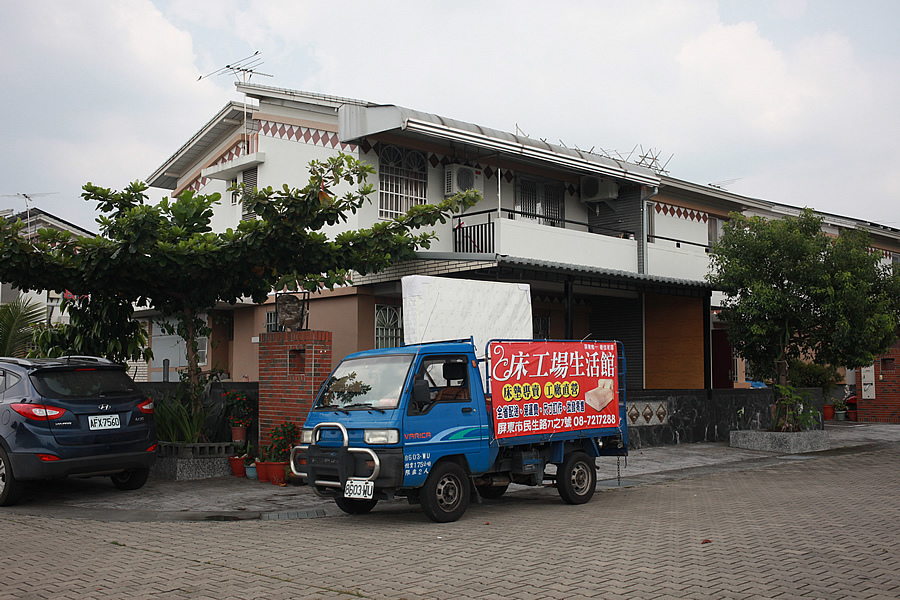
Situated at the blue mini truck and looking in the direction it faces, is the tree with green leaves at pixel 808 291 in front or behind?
behind

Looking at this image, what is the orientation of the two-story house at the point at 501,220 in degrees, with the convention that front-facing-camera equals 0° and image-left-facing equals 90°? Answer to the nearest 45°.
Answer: approximately 315°

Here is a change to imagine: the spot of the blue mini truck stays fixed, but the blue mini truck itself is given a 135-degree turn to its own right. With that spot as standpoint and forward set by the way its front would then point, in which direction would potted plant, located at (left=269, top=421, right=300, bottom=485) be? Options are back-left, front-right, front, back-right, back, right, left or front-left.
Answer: front-left

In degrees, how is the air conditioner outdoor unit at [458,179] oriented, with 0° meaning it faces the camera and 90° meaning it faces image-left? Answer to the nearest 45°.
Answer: approximately 315°

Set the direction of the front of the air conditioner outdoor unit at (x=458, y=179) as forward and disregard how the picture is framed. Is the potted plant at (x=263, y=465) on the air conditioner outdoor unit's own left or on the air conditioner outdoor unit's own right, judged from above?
on the air conditioner outdoor unit's own right

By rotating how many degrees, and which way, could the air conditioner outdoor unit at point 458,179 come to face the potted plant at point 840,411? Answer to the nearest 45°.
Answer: approximately 90° to its left

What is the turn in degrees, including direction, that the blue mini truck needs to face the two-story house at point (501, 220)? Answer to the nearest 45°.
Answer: approximately 135° to its right

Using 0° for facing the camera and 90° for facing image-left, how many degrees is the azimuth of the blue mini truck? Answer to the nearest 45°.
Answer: approximately 45°

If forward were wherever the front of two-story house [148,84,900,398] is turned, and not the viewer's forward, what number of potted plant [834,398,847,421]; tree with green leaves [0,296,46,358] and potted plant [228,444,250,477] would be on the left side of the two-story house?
1

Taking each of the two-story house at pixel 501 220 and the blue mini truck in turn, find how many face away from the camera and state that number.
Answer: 0
